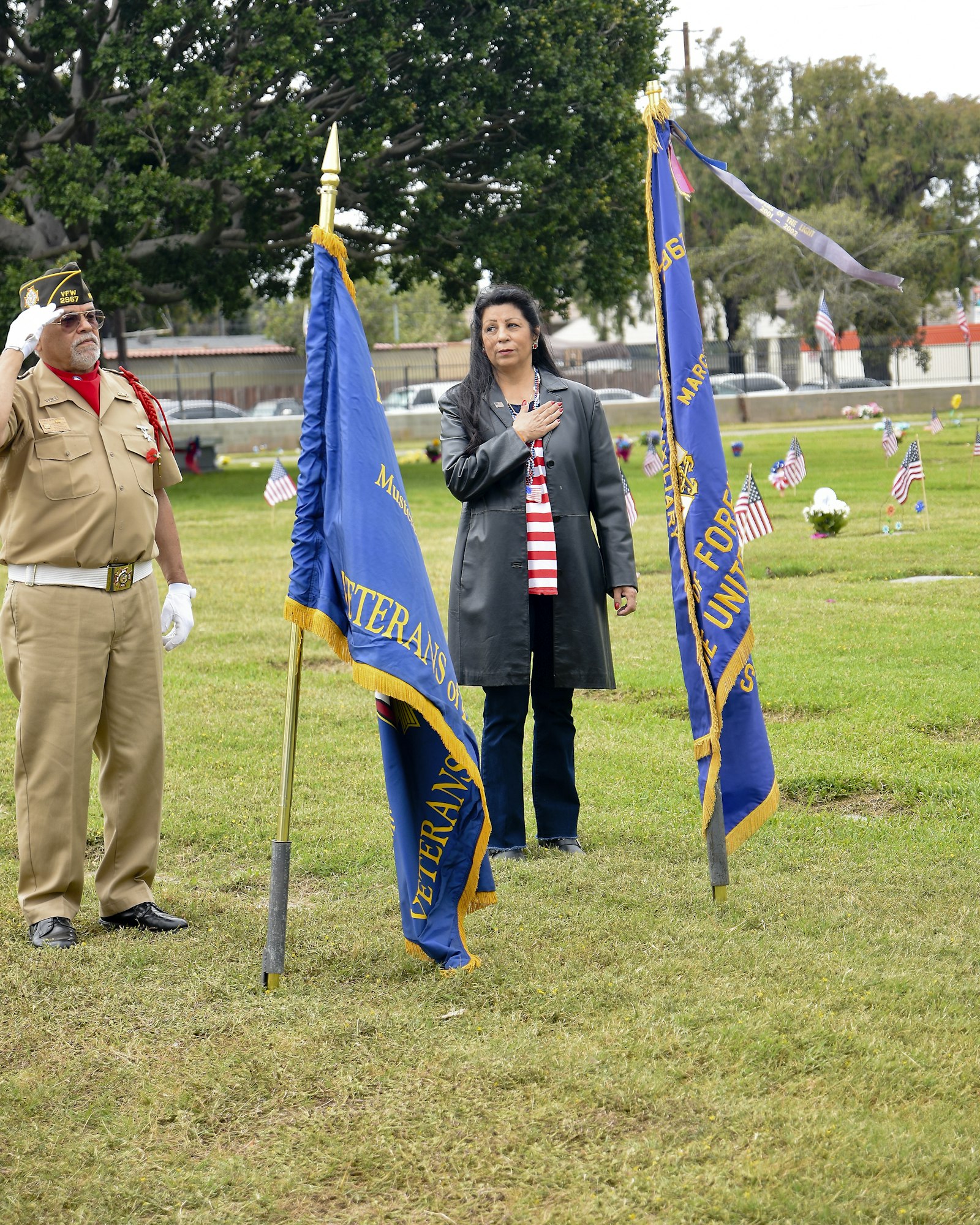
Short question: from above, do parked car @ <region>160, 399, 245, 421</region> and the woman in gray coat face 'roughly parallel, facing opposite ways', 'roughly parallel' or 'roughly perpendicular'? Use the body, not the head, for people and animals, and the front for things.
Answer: roughly perpendicular

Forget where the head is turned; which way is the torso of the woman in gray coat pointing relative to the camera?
toward the camera

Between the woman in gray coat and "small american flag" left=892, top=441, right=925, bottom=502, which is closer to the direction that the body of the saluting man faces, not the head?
the woman in gray coat

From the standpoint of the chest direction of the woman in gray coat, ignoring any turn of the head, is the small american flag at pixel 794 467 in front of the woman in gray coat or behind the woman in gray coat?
behind

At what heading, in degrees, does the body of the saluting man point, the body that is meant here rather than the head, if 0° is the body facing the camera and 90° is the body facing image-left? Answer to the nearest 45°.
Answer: approximately 315°

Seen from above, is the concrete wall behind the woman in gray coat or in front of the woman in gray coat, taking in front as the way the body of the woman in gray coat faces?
behind

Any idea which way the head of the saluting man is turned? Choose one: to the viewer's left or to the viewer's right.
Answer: to the viewer's right

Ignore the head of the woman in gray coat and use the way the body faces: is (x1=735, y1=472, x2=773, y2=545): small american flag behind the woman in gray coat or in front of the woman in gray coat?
behind
